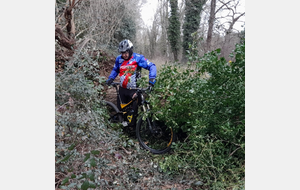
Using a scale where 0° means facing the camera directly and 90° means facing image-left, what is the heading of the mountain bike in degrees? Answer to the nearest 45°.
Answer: approximately 315°
